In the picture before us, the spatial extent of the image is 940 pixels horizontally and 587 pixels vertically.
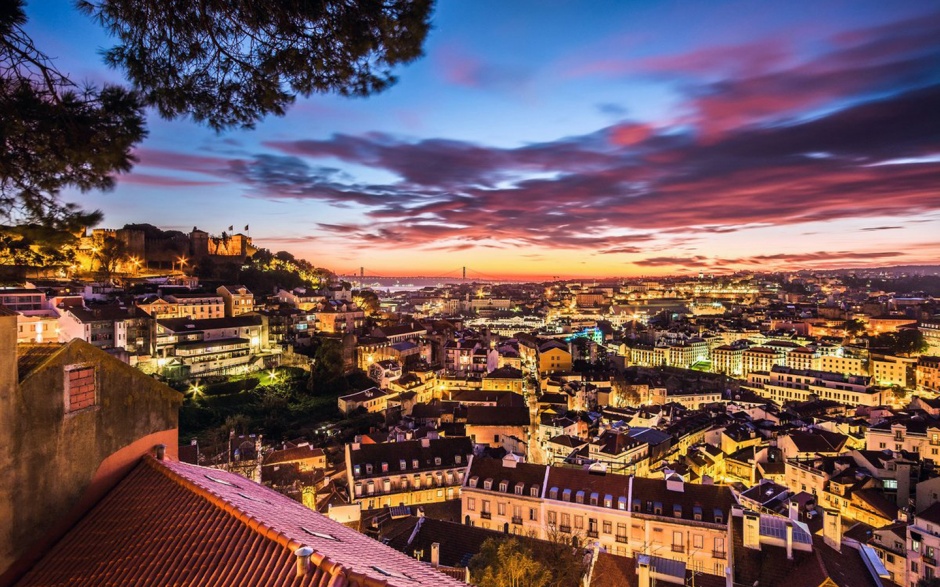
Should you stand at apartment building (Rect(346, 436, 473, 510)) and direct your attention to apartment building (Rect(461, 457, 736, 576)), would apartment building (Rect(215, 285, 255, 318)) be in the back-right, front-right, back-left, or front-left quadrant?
back-left

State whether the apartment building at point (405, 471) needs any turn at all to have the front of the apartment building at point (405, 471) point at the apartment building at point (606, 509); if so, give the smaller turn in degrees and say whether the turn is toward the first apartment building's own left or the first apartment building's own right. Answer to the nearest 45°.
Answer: approximately 45° to the first apartment building's own left

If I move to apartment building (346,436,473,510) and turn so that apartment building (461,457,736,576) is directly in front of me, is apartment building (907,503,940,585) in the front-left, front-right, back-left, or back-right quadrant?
front-left

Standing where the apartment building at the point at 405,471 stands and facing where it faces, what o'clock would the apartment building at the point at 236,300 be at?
the apartment building at the point at 236,300 is roughly at 5 o'clock from the apartment building at the point at 405,471.

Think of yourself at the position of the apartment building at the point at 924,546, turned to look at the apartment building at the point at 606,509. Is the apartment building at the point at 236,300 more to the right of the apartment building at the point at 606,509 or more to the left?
right

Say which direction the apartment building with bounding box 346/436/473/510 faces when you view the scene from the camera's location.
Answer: facing the viewer

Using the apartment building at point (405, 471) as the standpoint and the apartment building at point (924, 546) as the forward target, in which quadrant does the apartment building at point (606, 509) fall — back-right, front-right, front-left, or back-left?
front-right

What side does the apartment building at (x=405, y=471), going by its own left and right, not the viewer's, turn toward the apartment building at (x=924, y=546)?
left

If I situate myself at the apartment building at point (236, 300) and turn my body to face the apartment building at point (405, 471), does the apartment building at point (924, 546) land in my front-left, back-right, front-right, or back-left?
front-left

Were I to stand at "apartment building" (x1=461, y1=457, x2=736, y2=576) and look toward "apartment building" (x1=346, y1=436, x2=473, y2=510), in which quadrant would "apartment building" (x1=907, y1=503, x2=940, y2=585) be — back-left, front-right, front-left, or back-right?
back-right
